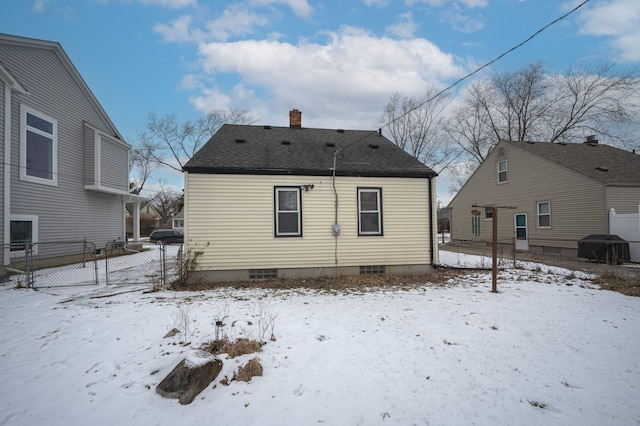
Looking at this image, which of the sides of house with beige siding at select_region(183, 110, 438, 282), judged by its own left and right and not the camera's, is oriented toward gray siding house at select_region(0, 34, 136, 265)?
left

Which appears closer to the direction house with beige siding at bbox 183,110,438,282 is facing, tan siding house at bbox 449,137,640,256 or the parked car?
the parked car

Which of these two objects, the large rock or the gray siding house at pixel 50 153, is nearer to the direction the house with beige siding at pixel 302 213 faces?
the gray siding house

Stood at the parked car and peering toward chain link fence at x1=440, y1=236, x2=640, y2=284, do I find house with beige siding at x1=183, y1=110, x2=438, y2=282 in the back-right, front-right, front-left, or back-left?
front-right

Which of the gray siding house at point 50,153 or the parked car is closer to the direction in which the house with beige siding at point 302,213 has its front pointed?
the parked car

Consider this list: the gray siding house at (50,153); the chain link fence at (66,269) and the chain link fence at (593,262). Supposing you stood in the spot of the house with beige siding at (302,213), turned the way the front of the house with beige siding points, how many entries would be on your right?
1

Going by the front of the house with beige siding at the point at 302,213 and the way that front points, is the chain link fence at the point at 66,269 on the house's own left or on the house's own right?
on the house's own left

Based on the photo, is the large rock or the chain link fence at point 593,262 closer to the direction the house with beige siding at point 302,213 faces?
the chain link fence

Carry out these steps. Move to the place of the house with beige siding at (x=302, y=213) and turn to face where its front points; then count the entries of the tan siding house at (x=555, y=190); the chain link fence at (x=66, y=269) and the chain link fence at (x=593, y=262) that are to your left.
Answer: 1

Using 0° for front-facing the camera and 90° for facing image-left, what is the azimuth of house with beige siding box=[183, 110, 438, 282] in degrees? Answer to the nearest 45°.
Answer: approximately 180°

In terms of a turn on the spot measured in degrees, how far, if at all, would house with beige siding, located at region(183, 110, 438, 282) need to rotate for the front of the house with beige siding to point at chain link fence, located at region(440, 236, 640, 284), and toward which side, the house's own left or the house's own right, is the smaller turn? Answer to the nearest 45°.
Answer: approximately 90° to the house's own right

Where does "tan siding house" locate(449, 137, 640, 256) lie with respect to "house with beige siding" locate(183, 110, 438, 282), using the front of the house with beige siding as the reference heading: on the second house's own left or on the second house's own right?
on the second house's own right

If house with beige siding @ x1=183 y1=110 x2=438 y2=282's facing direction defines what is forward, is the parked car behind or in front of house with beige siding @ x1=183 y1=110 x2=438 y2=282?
in front

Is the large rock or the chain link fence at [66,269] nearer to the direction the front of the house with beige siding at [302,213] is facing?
the chain link fence
